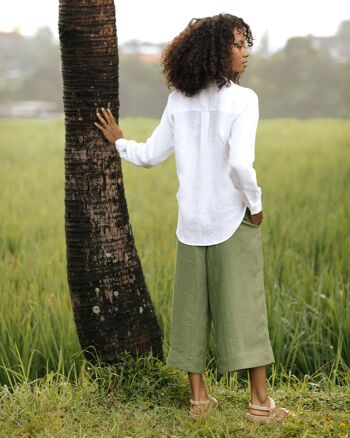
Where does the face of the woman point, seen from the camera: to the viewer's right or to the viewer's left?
to the viewer's right

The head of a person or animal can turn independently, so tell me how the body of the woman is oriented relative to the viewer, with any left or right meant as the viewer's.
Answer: facing away from the viewer and to the right of the viewer

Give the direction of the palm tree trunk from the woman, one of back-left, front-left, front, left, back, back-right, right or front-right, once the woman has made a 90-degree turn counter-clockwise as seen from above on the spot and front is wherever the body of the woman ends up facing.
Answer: front
